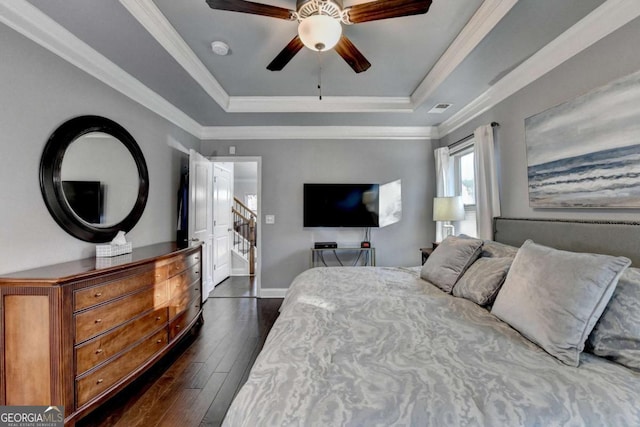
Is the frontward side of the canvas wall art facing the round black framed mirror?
yes

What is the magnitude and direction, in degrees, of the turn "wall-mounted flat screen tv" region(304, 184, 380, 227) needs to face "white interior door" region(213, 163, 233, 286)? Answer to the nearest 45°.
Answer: approximately 90° to its right

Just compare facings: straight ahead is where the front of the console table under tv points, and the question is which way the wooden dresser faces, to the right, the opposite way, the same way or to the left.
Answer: to the left

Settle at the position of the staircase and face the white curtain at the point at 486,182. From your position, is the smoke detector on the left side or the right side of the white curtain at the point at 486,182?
right

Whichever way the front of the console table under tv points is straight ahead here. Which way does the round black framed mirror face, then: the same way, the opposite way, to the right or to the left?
to the left

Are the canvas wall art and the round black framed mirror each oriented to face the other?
yes

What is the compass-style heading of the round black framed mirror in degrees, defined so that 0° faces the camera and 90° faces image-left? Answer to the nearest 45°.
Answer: approximately 315°

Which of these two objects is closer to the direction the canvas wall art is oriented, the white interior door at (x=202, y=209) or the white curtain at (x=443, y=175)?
the white interior door

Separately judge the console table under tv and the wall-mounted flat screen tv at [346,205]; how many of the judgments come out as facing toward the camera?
2

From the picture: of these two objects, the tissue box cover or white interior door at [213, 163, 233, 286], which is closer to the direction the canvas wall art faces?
the tissue box cover

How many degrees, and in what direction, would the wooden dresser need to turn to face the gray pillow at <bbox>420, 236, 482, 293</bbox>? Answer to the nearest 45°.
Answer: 0° — it already faces it

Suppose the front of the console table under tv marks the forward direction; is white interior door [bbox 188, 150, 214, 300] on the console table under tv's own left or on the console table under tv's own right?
on the console table under tv's own right

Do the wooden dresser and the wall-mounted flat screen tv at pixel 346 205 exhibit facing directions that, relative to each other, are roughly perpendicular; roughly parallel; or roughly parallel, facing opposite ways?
roughly perpendicular

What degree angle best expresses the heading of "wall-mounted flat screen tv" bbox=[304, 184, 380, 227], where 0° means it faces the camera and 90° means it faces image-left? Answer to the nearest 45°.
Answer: approximately 0°
